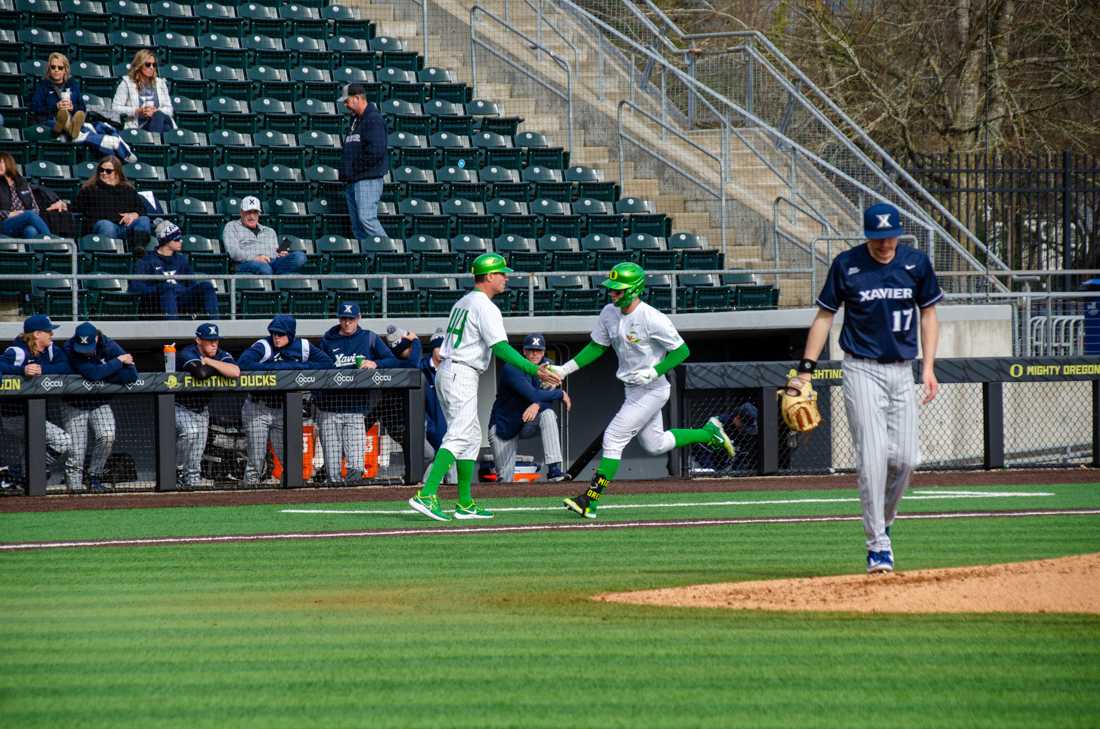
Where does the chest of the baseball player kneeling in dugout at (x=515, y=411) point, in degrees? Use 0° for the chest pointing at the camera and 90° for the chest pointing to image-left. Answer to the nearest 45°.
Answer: approximately 315°

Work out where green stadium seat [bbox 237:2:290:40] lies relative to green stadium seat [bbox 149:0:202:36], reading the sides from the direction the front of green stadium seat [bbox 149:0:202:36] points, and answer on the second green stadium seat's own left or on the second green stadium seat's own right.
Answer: on the second green stadium seat's own left

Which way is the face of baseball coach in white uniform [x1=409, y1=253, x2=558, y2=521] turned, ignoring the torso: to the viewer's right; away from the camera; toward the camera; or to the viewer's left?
to the viewer's right

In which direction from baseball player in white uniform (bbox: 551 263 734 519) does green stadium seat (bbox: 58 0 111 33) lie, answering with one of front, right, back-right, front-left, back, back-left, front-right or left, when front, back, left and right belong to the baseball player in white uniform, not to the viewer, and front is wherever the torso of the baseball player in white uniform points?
right

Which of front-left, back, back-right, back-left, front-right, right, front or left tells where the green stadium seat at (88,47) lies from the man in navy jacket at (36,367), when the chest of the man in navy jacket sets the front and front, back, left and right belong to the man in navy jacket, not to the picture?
back-left

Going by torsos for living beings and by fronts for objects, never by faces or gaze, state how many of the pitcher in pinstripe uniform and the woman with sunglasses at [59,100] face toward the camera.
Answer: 2

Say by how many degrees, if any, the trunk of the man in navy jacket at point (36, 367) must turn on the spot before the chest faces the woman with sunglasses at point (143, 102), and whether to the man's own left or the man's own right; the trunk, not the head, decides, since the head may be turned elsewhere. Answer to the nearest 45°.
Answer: approximately 135° to the man's own left
